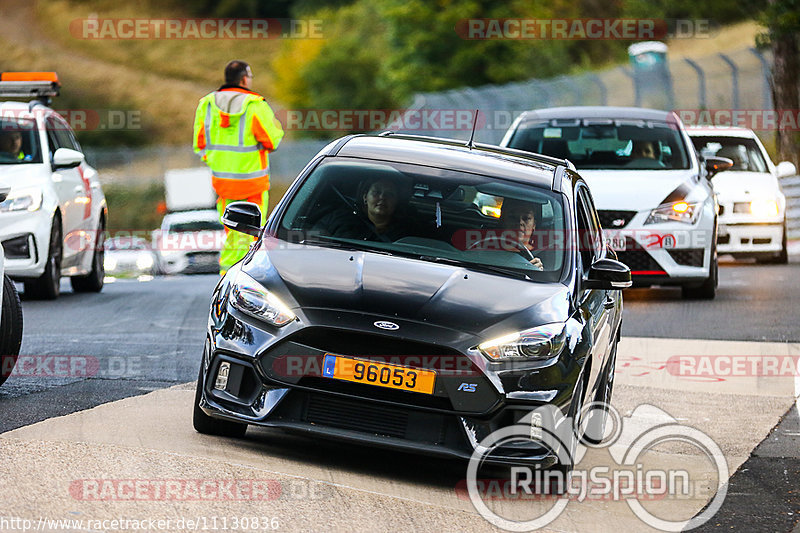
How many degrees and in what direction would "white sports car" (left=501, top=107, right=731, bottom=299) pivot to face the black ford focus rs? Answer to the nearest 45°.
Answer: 0° — it already faces it

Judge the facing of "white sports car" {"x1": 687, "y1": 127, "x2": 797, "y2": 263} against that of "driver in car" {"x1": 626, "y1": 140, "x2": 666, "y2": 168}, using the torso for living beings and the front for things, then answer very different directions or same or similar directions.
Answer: same or similar directions

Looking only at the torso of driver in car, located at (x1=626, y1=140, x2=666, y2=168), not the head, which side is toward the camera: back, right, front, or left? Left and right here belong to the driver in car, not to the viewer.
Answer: front

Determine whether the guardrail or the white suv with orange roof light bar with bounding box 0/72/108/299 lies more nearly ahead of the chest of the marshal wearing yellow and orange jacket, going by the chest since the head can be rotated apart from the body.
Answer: the guardrail

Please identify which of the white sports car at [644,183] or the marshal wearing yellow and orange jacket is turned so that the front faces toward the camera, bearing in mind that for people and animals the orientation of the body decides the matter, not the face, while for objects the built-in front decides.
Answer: the white sports car

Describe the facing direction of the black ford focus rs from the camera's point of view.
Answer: facing the viewer and to the left of the viewer

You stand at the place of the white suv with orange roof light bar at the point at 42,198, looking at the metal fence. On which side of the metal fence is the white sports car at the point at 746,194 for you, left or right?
right

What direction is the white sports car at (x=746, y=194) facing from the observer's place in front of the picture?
facing the viewer

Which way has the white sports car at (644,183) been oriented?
toward the camera

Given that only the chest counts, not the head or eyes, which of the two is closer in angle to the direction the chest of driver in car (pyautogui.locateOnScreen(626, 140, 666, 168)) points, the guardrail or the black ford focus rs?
the black ford focus rs

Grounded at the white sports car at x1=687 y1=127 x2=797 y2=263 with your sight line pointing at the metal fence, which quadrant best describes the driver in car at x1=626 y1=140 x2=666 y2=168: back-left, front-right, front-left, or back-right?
back-left

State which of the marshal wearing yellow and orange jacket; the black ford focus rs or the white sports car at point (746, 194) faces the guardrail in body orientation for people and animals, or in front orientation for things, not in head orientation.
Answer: the marshal wearing yellow and orange jacket

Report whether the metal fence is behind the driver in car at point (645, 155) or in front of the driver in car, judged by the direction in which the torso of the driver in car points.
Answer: behind
